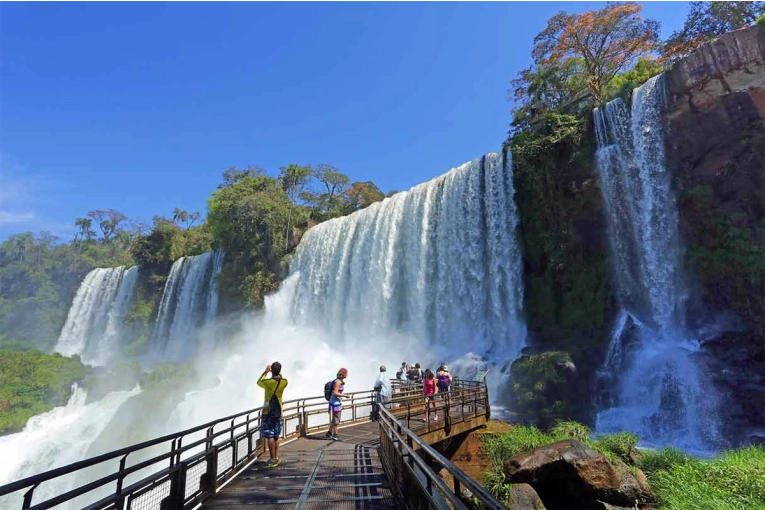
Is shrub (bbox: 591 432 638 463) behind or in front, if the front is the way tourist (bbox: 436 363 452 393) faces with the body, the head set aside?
behind

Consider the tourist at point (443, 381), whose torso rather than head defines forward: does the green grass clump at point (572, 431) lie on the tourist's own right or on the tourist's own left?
on the tourist's own right

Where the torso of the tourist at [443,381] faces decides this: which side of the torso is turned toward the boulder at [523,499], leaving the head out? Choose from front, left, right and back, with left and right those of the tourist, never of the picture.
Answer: back

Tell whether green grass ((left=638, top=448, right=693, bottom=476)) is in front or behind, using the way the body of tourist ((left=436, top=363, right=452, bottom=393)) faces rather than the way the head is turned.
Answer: behind

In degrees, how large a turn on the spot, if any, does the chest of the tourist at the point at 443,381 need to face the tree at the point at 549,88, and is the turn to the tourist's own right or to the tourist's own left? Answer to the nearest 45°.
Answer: approximately 45° to the tourist's own right

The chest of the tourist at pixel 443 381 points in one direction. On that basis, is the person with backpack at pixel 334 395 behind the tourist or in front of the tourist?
behind

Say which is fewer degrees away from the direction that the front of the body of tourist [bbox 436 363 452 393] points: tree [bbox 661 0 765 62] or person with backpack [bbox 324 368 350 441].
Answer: the tree

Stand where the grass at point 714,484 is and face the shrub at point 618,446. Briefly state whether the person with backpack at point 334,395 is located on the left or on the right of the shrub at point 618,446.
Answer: left

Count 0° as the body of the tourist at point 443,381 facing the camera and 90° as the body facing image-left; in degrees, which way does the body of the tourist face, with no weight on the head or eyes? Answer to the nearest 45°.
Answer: approximately 180°

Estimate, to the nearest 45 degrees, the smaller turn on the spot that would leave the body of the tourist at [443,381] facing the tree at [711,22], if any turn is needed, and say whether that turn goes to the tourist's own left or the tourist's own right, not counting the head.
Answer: approximately 45° to the tourist's own right

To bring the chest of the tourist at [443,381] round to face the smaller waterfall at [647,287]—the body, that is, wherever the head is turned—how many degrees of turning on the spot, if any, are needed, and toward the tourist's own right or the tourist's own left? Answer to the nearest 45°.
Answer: approximately 45° to the tourist's own right
